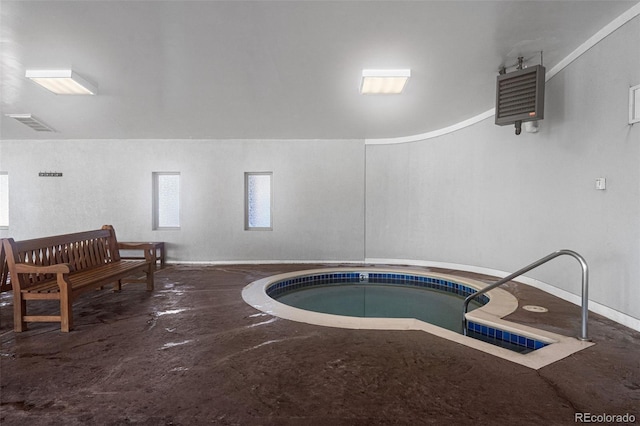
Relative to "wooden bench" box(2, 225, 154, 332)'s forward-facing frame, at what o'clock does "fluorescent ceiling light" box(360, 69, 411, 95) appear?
The fluorescent ceiling light is roughly at 11 o'clock from the wooden bench.

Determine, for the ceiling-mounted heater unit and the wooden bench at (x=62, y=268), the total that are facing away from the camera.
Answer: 0

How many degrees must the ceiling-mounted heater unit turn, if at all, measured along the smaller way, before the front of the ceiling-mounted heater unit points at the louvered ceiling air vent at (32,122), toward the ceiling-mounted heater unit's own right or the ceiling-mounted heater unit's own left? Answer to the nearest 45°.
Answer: approximately 45° to the ceiling-mounted heater unit's own right

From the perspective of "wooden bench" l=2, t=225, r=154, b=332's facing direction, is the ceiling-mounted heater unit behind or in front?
in front

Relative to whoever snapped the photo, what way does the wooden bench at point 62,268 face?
facing the viewer and to the right of the viewer

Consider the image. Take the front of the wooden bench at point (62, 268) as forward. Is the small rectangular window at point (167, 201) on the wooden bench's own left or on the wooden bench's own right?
on the wooden bench's own left

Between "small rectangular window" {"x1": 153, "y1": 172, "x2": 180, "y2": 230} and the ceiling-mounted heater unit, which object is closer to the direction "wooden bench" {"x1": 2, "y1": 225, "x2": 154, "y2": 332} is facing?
the ceiling-mounted heater unit

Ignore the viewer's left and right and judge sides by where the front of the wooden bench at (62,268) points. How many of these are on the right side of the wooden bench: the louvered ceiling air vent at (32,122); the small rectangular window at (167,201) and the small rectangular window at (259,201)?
0

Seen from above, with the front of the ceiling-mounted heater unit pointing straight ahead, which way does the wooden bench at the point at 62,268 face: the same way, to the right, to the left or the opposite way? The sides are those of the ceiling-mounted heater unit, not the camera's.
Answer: the opposite way

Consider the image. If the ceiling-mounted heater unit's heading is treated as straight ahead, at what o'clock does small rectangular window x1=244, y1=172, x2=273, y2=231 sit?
The small rectangular window is roughly at 2 o'clock from the ceiling-mounted heater unit.

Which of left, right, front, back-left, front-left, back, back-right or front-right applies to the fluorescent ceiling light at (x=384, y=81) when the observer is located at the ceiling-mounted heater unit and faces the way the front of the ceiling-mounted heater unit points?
front-right

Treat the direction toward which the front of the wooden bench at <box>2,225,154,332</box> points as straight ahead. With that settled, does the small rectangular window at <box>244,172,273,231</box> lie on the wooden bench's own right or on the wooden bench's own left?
on the wooden bench's own left

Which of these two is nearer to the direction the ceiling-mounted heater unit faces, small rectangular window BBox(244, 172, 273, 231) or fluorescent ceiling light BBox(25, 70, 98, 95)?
the fluorescent ceiling light

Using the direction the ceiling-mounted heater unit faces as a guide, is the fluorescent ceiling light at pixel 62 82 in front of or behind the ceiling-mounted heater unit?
in front

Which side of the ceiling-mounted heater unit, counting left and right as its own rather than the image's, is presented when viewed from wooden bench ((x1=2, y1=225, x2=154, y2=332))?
front
